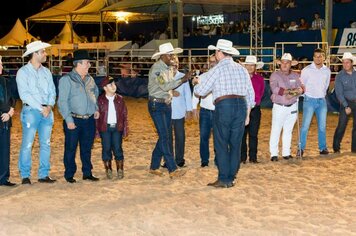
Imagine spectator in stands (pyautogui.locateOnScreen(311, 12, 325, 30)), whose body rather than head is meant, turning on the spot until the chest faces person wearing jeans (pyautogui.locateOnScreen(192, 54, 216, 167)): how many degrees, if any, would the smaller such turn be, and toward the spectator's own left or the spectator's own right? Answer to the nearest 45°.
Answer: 0° — they already face them

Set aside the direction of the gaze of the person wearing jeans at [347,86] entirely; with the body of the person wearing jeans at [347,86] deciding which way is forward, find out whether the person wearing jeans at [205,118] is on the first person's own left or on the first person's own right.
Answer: on the first person's own right

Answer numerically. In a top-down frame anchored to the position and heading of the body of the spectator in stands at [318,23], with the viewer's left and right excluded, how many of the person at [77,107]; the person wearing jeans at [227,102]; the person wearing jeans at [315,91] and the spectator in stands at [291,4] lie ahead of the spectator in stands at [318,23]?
3

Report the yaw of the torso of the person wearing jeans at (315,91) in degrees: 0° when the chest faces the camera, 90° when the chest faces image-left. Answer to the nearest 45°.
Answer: approximately 0°

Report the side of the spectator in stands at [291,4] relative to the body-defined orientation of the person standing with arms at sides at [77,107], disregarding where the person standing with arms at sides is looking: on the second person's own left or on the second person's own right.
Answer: on the second person's own left

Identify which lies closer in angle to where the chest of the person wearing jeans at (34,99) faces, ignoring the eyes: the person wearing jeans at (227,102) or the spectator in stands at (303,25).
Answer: the person wearing jeans

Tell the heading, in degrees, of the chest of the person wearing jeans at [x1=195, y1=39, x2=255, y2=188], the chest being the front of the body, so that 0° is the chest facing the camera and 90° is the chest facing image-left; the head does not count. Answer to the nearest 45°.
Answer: approximately 135°

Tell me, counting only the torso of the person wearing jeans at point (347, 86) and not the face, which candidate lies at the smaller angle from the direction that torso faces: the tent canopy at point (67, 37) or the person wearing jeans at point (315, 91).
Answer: the person wearing jeans

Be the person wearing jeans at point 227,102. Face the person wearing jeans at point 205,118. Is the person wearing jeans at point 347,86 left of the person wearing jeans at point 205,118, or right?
right
